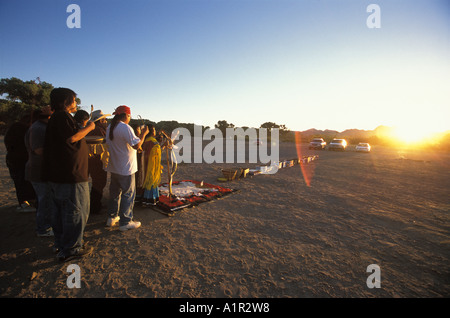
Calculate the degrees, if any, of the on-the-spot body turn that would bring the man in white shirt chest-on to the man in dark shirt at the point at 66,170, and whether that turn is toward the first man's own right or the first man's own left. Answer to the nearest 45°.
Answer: approximately 180°

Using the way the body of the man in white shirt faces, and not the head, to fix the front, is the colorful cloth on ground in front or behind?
in front

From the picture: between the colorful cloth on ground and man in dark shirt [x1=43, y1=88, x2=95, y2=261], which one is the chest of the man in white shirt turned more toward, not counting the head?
the colorful cloth on ground

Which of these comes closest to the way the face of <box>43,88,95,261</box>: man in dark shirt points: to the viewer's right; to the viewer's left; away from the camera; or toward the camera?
to the viewer's right

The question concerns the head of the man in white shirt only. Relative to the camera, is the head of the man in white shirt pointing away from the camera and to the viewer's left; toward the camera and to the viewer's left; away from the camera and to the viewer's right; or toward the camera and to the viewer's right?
away from the camera and to the viewer's right

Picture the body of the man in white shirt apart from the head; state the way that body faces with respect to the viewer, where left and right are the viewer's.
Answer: facing away from the viewer and to the right of the viewer
